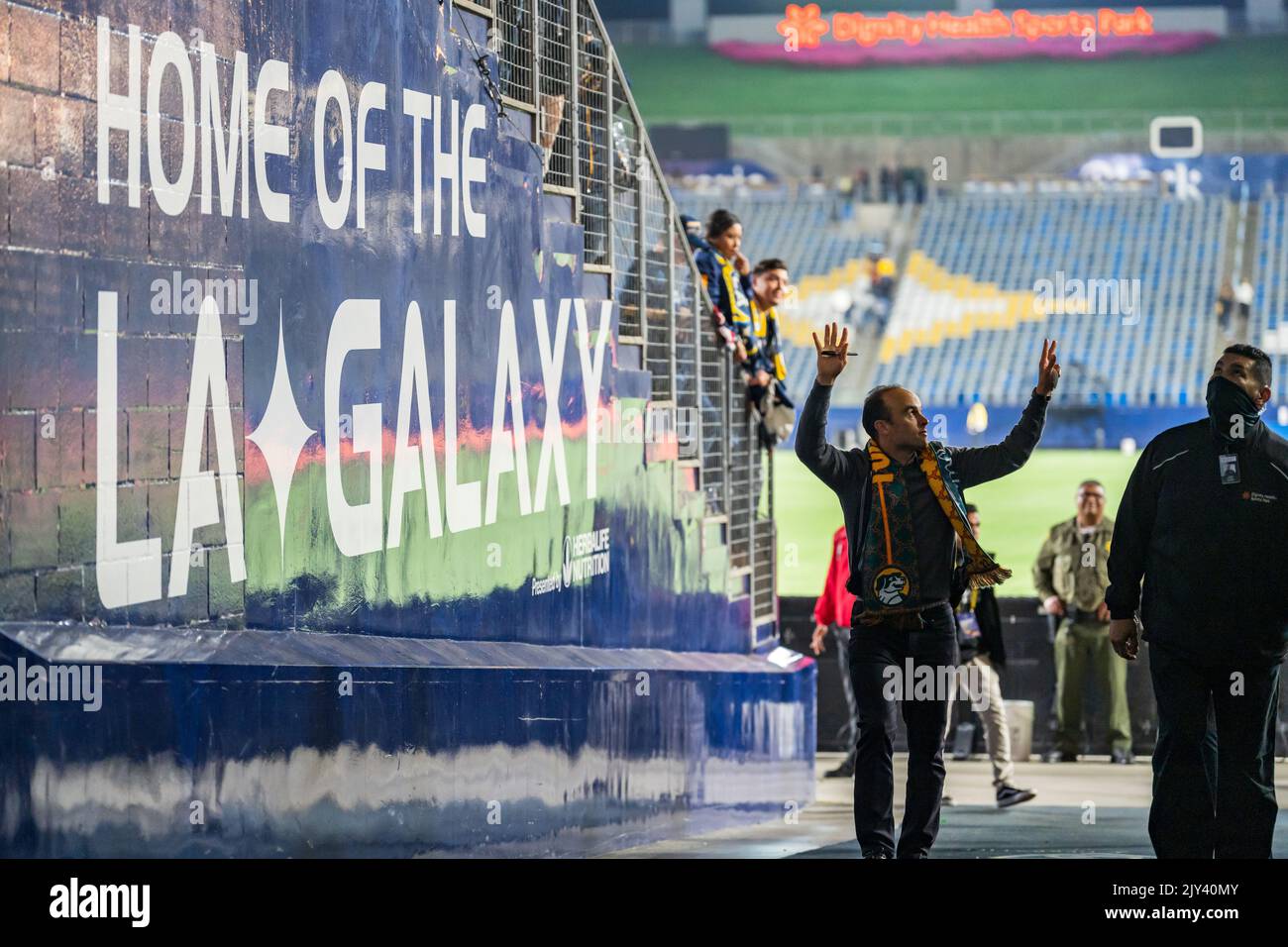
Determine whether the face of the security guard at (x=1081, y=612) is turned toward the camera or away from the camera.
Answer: toward the camera

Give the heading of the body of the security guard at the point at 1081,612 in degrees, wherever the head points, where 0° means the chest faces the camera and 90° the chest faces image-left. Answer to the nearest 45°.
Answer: approximately 0°

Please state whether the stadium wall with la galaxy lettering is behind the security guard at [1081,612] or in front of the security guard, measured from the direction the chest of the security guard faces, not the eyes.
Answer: in front

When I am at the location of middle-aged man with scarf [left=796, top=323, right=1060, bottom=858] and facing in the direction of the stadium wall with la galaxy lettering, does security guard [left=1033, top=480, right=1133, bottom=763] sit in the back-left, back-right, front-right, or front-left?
back-right

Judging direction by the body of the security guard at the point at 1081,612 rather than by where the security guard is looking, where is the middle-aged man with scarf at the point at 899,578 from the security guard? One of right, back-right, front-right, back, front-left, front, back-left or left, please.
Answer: front
